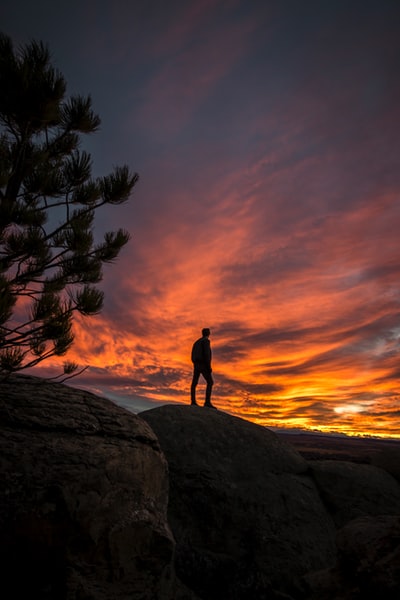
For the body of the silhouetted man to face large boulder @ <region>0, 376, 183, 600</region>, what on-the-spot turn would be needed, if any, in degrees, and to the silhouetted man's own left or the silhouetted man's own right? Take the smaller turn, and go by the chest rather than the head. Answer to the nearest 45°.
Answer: approximately 135° to the silhouetted man's own right

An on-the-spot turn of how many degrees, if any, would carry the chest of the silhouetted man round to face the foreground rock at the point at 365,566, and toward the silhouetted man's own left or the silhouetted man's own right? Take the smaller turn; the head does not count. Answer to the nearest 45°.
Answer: approximately 135° to the silhouetted man's own right

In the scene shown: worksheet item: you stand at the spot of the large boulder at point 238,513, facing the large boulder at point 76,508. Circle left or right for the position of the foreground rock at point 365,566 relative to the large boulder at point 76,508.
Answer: left

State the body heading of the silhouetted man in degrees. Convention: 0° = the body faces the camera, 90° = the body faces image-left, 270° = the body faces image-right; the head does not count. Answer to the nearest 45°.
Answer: approximately 225°

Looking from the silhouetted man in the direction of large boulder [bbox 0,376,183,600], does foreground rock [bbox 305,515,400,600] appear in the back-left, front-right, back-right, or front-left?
front-left
